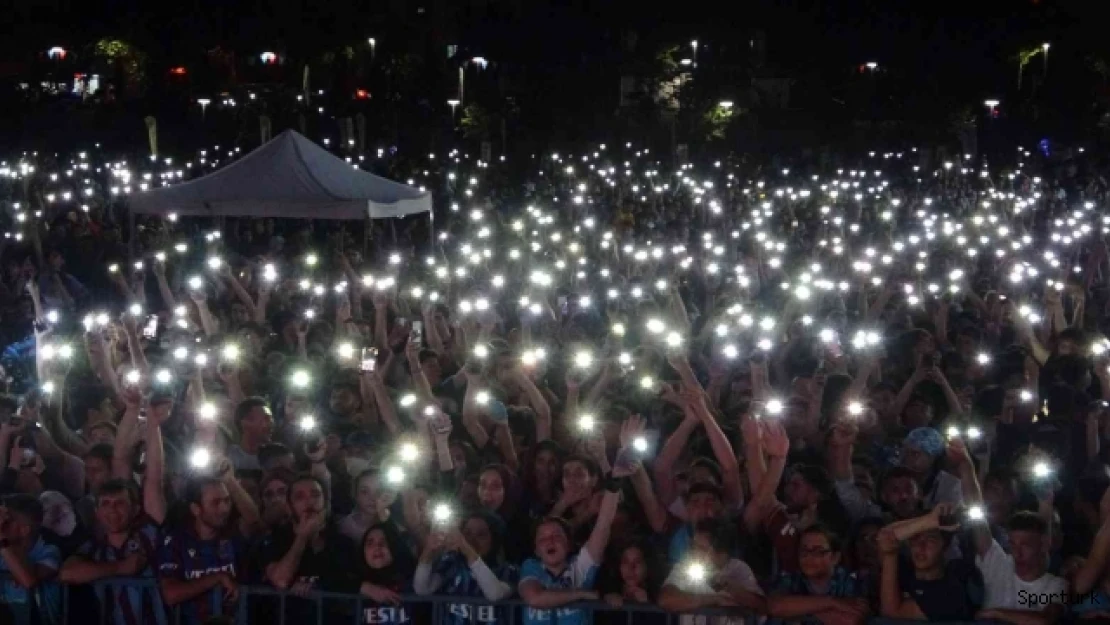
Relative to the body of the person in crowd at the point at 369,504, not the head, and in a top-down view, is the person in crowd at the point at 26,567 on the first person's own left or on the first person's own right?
on the first person's own right

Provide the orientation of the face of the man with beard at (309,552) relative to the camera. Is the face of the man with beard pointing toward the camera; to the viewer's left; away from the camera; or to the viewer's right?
toward the camera

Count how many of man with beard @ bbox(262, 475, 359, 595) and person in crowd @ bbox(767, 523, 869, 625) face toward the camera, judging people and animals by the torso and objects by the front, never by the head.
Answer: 2

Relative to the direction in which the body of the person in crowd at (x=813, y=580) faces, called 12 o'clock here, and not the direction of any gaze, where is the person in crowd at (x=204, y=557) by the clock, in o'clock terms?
the person in crowd at (x=204, y=557) is roughly at 3 o'clock from the person in crowd at (x=813, y=580).

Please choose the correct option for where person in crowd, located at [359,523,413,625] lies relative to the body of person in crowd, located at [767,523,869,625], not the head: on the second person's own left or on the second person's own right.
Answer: on the second person's own right

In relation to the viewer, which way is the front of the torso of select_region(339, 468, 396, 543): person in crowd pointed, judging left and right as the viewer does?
facing the viewer

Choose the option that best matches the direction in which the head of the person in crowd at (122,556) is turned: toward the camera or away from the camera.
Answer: toward the camera

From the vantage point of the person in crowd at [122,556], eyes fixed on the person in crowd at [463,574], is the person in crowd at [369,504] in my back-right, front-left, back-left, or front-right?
front-left

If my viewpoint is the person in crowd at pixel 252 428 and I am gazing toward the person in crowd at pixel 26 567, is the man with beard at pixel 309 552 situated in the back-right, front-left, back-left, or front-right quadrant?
front-left

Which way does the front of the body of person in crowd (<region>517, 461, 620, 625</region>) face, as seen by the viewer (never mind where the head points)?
toward the camera

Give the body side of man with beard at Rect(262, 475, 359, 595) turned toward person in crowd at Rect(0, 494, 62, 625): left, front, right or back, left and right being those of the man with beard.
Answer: right

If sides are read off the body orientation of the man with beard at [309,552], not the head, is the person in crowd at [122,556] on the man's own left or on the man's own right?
on the man's own right

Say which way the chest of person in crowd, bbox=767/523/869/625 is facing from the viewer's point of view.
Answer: toward the camera

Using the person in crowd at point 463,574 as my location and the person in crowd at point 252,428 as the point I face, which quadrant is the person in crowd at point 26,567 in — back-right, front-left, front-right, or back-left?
front-left

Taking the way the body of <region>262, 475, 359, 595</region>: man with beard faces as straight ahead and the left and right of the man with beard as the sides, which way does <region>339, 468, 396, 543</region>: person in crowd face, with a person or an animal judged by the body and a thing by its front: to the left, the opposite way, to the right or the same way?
the same way

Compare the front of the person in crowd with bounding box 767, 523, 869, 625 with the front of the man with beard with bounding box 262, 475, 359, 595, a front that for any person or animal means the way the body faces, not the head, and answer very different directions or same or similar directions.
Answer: same or similar directions
